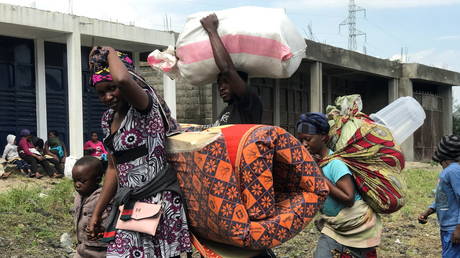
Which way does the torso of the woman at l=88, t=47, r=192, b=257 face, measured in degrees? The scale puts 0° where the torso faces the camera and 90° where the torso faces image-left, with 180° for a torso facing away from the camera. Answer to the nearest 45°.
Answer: approximately 45°

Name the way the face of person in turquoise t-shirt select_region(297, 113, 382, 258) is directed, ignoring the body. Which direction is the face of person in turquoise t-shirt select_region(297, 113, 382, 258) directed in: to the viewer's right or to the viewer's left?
to the viewer's left

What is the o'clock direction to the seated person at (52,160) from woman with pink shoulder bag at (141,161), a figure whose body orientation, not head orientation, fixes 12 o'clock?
The seated person is roughly at 4 o'clock from the woman with pink shoulder bag.

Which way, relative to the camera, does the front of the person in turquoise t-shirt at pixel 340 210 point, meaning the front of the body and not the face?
to the viewer's left

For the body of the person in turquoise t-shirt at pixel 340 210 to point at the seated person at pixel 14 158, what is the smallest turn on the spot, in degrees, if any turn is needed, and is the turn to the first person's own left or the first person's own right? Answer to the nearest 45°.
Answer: approximately 45° to the first person's own right

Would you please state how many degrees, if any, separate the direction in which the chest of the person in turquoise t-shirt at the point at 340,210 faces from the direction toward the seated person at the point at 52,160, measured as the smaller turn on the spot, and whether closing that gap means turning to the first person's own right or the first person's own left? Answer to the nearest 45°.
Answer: approximately 45° to the first person's own right

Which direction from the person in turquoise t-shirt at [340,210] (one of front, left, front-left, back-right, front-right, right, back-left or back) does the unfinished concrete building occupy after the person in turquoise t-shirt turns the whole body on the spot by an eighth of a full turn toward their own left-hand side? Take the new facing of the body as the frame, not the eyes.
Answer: right

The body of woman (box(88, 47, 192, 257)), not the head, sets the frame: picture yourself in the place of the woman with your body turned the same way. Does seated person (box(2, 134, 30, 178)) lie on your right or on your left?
on your right
